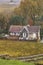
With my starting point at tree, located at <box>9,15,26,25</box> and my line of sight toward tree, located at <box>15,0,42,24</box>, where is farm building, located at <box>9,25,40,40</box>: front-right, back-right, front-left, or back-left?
back-right

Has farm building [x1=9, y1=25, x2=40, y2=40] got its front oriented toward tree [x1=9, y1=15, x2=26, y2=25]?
no

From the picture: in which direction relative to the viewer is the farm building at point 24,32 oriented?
toward the camera

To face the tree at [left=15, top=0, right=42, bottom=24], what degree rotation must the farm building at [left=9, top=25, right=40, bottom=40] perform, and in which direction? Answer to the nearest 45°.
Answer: approximately 180°
